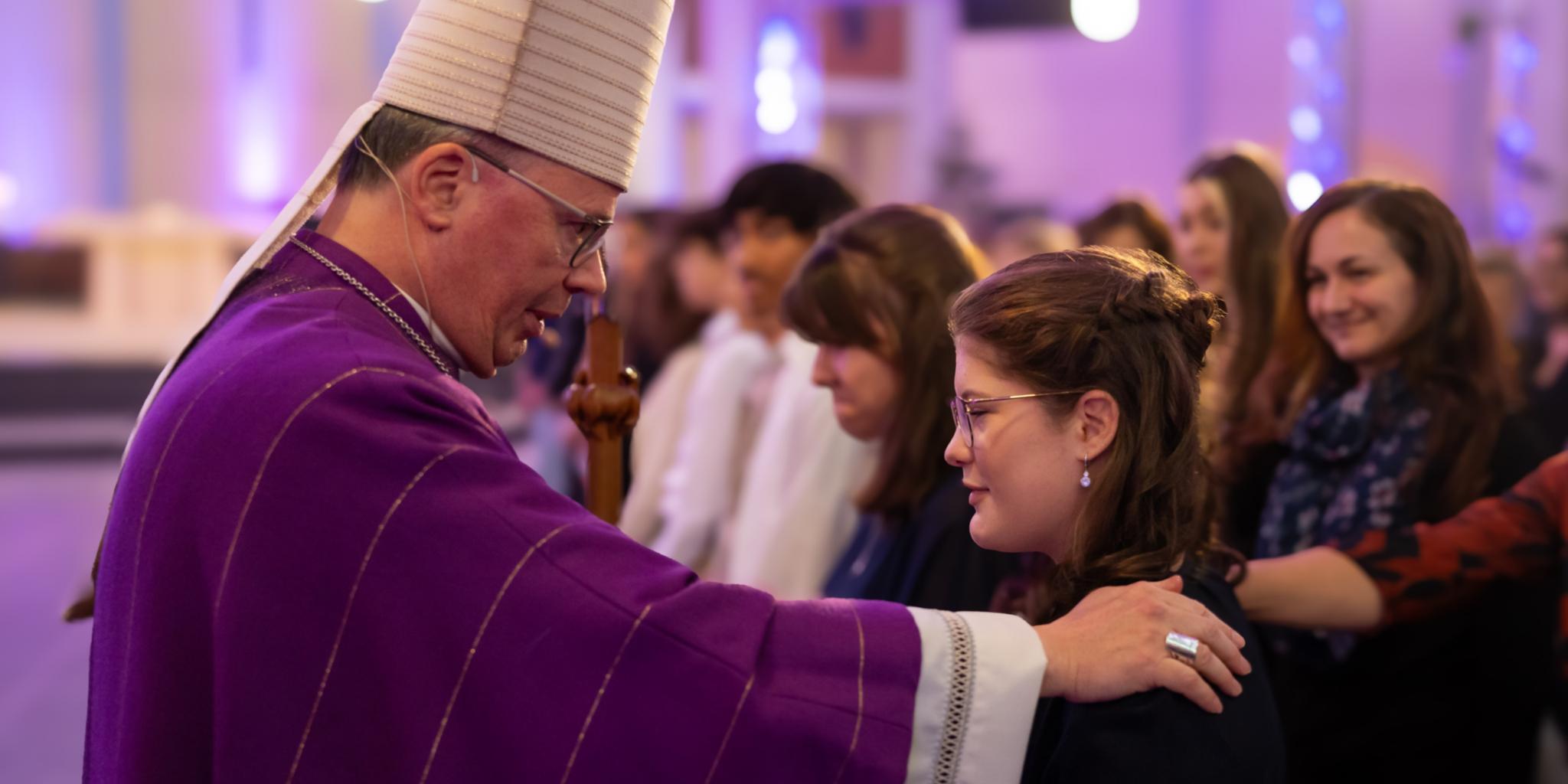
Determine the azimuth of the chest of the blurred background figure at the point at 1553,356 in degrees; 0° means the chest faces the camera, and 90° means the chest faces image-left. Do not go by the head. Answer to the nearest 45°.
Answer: approximately 45°

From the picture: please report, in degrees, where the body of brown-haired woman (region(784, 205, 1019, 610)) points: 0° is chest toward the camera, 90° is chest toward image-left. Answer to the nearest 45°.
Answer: approximately 90°

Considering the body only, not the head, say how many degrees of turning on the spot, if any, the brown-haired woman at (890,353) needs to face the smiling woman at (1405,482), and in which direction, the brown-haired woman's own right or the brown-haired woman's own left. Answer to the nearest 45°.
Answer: approximately 180°

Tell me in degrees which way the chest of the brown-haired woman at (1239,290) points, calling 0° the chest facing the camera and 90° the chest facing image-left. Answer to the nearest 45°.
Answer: approximately 45°

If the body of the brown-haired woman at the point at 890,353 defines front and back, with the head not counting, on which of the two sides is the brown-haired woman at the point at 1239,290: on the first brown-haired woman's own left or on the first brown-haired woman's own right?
on the first brown-haired woman's own right

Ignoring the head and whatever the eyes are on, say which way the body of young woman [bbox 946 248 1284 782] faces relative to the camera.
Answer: to the viewer's left

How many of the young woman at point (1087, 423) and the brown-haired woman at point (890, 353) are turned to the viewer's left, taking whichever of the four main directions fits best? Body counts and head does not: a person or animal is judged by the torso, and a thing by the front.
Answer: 2

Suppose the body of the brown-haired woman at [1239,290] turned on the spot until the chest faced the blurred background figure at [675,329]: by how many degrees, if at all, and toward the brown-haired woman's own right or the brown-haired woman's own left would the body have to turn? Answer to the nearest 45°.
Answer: approximately 90° to the brown-haired woman's own right

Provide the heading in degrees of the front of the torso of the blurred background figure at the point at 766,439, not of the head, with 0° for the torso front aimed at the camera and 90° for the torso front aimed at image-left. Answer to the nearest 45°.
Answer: approximately 45°

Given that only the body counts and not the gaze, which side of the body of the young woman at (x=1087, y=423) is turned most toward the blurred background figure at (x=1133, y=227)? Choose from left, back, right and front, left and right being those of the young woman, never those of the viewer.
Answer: right

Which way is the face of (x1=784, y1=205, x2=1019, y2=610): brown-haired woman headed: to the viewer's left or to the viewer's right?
to the viewer's left

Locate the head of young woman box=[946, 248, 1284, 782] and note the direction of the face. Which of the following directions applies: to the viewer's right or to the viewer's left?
to the viewer's left
